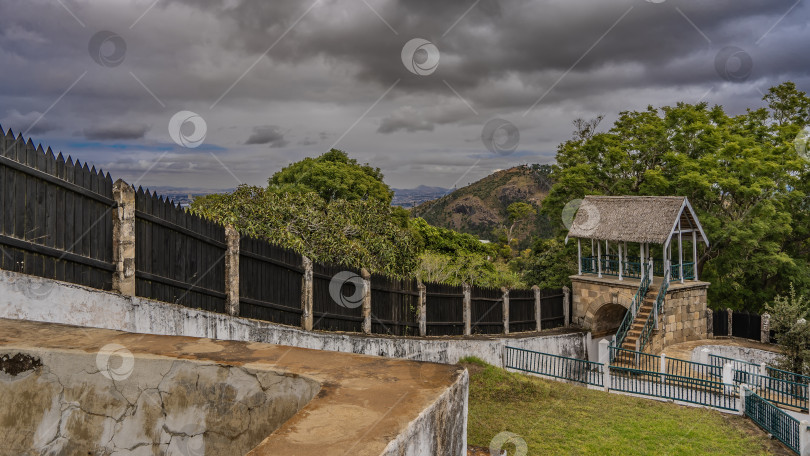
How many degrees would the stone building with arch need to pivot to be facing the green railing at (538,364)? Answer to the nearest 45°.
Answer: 0° — it already faces it

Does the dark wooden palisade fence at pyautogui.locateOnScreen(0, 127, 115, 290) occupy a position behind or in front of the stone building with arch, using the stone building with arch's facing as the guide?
in front

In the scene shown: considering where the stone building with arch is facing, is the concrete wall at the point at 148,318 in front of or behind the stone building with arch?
in front

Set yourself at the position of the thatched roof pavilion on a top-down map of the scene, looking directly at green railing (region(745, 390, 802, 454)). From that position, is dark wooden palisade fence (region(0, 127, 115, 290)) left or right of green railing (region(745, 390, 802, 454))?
right

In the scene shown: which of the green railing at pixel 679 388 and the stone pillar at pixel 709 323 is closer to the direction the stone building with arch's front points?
the green railing

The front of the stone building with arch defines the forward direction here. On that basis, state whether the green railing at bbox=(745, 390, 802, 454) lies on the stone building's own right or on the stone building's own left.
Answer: on the stone building's own left

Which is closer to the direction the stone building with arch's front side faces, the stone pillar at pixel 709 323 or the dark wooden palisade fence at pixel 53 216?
the dark wooden palisade fence

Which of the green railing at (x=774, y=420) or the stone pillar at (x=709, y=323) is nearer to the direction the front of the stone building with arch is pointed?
the green railing

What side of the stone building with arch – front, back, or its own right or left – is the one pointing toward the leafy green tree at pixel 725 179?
back

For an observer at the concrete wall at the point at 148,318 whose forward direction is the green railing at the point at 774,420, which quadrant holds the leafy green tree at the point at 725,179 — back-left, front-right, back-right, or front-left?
front-left

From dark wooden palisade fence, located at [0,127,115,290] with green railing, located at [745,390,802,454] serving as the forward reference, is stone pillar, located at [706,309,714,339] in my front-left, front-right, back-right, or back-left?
front-left

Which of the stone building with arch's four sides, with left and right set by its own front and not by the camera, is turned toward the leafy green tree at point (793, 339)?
left

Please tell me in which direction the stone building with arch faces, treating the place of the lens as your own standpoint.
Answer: facing the viewer and to the left of the viewer

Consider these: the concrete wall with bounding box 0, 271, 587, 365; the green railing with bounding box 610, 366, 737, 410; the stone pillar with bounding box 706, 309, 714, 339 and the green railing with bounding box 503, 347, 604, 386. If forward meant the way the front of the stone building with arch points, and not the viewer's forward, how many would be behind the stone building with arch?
1

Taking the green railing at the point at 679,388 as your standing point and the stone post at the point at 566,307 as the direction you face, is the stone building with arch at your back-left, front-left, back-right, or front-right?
front-right
